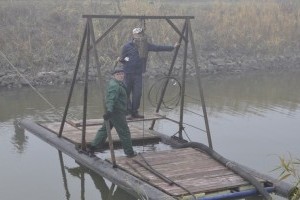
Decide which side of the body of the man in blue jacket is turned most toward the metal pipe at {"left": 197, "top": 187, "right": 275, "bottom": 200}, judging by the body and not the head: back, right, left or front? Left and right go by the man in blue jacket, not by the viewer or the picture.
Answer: front

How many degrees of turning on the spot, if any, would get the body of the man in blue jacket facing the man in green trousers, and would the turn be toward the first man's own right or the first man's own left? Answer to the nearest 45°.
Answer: approximately 45° to the first man's own right

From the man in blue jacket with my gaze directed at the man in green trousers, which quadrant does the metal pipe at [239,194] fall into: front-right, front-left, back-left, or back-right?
front-left

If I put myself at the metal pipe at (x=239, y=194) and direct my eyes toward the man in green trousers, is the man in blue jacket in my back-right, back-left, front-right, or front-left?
front-right

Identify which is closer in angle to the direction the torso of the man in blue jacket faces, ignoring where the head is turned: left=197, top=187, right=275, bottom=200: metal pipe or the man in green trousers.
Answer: the metal pipe

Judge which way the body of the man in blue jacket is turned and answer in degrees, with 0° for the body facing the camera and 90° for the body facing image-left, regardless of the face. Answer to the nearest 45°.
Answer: approximately 315°

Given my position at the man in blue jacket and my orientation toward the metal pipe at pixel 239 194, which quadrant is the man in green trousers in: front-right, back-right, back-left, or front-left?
front-right
